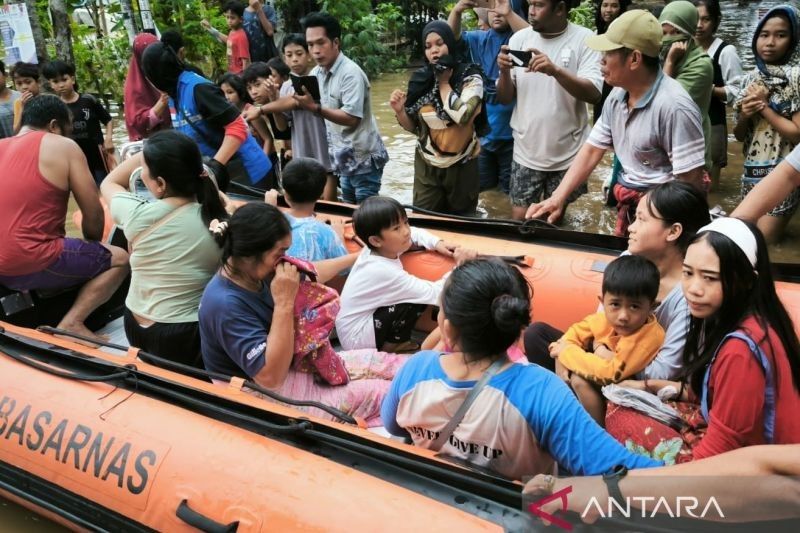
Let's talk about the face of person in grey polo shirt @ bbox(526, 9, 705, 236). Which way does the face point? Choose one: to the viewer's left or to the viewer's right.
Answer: to the viewer's left

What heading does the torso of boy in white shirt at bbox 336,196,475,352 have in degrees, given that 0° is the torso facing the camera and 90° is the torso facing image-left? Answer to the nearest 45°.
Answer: approximately 270°

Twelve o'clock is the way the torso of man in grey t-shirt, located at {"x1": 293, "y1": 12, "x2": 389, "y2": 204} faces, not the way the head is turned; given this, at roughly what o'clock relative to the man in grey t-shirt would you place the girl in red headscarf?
The girl in red headscarf is roughly at 2 o'clock from the man in grey t-shirt.

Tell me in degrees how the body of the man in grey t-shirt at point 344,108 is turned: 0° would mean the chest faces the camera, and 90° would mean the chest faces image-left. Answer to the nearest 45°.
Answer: approximately 45°

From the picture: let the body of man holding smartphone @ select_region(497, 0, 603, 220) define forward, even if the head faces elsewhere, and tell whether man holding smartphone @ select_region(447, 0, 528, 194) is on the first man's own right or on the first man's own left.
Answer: on the first man's own right

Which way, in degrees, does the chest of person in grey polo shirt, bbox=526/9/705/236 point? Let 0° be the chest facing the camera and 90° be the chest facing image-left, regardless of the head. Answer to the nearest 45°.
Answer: approximately 45°

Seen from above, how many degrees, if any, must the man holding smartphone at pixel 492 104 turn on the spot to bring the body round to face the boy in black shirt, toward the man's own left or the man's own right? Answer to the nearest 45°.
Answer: approximately 90° to the man's own right

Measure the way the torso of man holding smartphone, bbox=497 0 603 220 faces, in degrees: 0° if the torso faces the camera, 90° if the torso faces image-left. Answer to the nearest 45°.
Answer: approximately 45°

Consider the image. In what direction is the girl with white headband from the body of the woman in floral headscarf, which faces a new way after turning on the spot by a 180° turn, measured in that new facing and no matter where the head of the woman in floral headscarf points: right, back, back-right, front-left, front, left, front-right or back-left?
back-right

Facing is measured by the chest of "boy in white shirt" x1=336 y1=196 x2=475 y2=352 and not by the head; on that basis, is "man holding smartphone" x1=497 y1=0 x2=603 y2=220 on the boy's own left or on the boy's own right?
on the boy's own left
